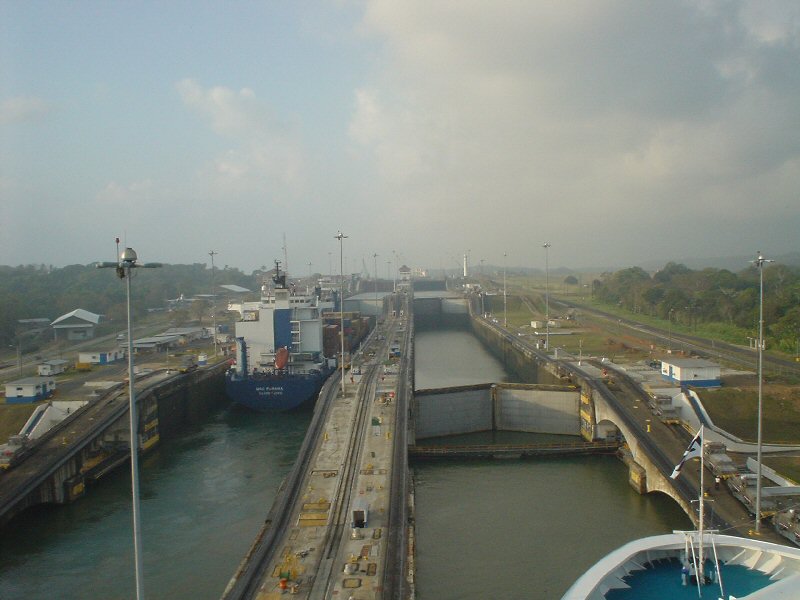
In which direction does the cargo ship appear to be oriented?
away from the camera

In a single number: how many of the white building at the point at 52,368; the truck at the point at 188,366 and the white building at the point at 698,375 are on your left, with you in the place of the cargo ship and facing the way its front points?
2

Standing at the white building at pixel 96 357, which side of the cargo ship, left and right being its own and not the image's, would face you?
left

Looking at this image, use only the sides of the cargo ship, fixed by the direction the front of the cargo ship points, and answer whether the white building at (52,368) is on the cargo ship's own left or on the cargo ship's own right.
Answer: on the cargo ship's own left

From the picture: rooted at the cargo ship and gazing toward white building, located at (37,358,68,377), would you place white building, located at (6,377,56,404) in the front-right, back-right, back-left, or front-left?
front-left

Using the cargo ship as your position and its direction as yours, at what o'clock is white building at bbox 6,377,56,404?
The white building is roughly at 8 o'clock from the cargo ship.

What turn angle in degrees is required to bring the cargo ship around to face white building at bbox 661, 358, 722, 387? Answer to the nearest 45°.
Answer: approximately 135° to its right

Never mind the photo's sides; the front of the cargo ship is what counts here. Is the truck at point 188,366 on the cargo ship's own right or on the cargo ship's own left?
on the cargo ship's own left
